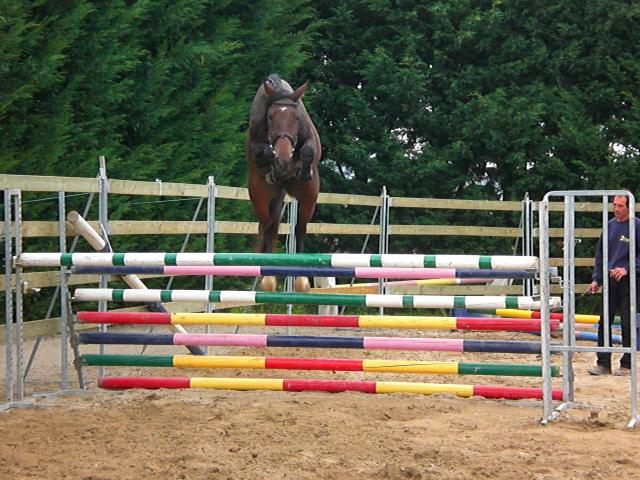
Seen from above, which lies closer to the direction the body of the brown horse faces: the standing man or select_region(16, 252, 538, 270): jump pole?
the jump pole

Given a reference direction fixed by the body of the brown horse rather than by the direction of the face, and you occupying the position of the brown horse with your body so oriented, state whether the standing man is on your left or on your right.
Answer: on your left

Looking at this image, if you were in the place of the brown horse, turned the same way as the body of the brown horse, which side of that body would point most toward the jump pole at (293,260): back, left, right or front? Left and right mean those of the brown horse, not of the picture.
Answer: front

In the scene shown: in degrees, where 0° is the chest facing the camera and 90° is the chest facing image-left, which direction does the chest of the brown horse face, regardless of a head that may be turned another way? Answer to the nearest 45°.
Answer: approximately 0°
